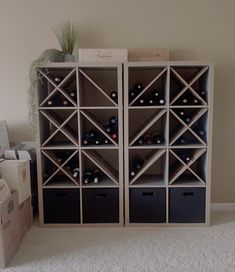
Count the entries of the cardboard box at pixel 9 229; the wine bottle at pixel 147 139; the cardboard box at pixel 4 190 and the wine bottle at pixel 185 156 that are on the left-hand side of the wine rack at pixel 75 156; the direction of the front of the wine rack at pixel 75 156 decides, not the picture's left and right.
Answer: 2

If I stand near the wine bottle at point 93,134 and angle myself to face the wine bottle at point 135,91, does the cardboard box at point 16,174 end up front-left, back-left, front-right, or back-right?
back-right

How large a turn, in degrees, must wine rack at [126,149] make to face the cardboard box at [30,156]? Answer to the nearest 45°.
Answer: approximately 90° to its right

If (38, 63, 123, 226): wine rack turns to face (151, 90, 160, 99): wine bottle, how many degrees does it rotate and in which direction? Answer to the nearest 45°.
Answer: approximately 90° to its left

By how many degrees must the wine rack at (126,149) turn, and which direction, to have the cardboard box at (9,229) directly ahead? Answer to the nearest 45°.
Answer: approximately 45° to its right

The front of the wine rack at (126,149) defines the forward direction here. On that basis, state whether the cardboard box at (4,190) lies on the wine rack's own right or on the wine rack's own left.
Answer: on the wine rack's own right

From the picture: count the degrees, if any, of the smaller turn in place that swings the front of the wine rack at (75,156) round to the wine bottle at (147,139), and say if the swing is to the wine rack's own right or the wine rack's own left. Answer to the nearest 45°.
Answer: approximately 90° to the wine rack's own left

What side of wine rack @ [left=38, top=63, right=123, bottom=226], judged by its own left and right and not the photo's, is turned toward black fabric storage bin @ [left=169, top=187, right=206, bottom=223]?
left

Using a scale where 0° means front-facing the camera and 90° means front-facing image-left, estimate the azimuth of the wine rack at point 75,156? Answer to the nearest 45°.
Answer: approximately 0°
